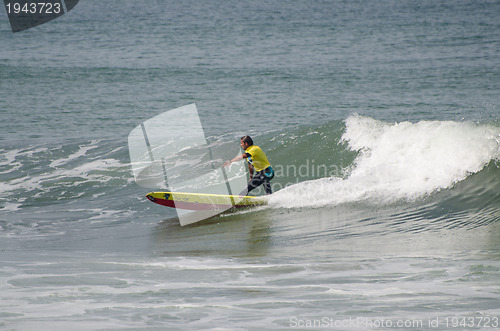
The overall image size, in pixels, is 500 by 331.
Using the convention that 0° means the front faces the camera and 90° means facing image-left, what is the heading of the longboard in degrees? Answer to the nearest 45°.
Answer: approximately 90°

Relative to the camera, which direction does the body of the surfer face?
to the viewer's left
